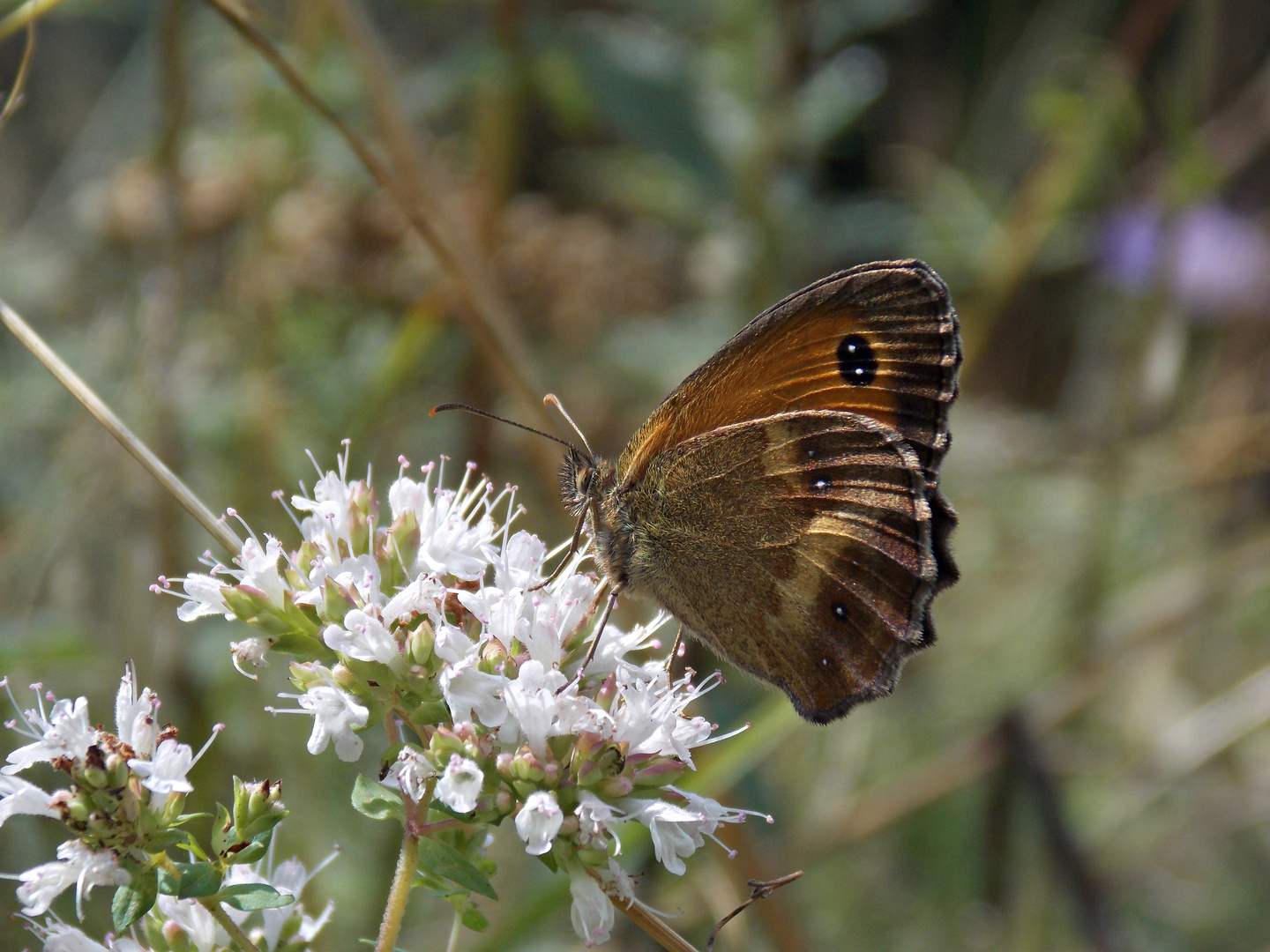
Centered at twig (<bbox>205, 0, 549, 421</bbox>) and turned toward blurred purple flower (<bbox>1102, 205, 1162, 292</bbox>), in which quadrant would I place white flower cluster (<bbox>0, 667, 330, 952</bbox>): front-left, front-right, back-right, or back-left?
back-right

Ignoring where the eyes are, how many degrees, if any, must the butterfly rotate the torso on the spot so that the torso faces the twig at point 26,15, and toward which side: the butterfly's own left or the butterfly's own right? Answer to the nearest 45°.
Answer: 0° — it already faces it

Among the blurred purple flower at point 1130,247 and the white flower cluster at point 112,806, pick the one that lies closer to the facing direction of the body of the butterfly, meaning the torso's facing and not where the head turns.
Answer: the white flower cluster

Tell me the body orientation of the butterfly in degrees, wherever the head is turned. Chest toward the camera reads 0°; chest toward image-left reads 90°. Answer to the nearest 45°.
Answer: approximately 90°

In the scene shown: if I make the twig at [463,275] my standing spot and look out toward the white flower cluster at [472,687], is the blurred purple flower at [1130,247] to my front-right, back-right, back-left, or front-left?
back-left

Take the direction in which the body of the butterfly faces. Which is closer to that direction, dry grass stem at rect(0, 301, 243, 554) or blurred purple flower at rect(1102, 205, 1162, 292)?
the dry grass stem

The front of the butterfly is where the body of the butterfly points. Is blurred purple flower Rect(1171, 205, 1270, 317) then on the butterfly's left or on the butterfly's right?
on the butterfly's right

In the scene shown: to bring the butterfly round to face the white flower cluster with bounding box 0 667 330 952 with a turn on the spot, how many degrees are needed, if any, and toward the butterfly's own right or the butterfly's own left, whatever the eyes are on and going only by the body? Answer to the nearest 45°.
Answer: approximately 45° to the butterfly's own left
